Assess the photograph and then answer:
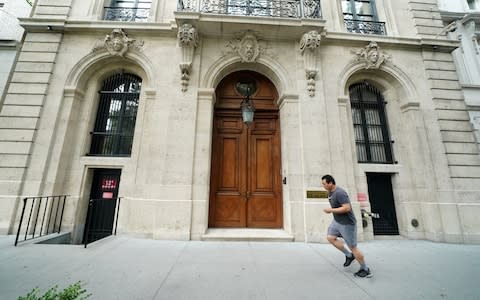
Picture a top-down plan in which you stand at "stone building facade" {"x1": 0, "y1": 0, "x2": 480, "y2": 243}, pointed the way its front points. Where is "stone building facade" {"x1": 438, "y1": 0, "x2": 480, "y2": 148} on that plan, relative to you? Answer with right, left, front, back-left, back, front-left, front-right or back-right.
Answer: left

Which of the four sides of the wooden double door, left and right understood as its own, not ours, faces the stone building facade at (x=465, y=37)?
left

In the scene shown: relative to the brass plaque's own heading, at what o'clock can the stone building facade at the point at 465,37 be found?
The stone building facade is roughly at 8 o'clock from the brass plaque.

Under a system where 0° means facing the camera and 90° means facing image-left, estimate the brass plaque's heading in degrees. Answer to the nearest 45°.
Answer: approximately 0°

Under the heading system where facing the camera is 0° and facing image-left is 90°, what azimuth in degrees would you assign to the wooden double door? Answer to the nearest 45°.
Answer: approximately 0°

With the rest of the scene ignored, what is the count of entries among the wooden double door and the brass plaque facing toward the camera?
2

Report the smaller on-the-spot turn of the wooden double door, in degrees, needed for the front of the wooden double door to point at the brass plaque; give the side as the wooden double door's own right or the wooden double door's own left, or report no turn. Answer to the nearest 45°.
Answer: approximately 90° to the wooden double door's own left

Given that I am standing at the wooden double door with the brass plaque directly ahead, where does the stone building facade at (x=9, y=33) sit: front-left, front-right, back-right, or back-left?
back-right
